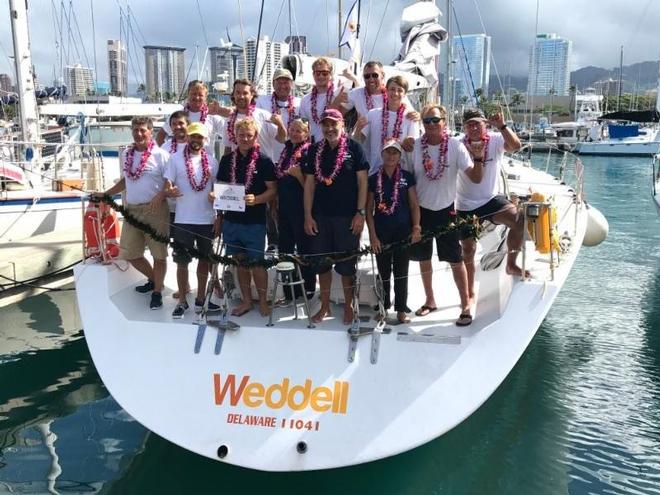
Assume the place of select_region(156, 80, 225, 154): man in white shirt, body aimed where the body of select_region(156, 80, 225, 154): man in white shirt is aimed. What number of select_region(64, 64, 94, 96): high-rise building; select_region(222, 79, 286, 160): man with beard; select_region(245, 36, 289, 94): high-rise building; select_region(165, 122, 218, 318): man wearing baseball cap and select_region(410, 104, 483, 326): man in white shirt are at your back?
2

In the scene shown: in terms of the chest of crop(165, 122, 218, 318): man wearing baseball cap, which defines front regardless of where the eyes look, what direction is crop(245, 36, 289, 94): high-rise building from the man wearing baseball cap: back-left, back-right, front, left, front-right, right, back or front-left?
back

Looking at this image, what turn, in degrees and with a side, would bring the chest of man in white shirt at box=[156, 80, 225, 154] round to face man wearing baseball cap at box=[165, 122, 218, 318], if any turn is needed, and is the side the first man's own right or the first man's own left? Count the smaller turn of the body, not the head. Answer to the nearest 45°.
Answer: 0° — they already face them

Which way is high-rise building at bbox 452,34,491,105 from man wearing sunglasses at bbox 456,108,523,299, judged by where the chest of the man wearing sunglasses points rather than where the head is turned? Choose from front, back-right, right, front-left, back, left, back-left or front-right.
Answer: back

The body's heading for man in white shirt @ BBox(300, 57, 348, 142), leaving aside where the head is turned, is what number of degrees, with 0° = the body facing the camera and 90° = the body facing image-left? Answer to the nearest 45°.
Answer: approximately 0°

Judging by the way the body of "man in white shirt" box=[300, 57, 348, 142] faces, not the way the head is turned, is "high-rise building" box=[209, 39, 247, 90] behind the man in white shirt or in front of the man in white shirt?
behind

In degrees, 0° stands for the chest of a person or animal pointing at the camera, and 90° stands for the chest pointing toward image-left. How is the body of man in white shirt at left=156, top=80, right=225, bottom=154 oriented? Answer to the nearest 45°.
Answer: approximately 0°
